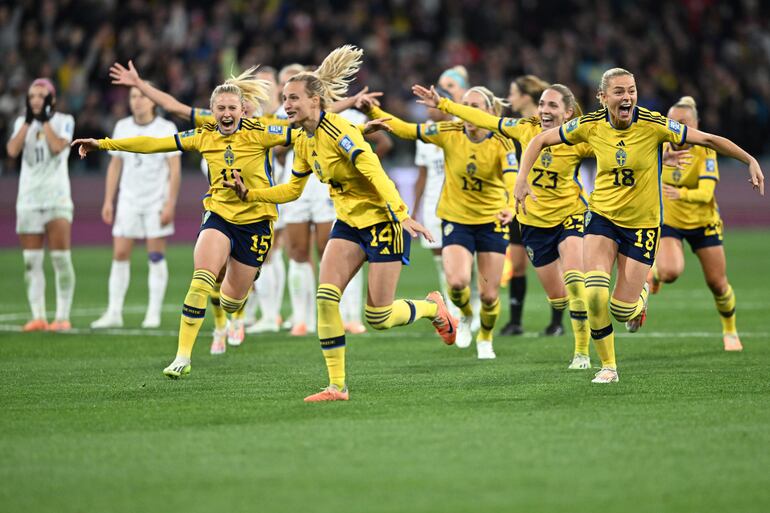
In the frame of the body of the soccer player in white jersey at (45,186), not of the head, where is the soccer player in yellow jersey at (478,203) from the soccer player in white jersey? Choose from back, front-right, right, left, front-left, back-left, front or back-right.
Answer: front-left

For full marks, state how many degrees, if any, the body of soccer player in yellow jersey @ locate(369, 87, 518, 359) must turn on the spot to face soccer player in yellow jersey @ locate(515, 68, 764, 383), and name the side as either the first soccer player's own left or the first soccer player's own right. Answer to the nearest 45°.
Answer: approximately 45° to the first soccer player's own left

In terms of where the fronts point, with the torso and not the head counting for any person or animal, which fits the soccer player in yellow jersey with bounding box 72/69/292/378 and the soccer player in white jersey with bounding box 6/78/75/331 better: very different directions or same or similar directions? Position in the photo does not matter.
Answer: same or similar directions

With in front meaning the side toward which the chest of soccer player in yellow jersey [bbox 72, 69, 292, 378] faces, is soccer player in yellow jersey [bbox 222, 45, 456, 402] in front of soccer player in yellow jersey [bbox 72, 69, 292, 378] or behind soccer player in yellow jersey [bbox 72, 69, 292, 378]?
in front

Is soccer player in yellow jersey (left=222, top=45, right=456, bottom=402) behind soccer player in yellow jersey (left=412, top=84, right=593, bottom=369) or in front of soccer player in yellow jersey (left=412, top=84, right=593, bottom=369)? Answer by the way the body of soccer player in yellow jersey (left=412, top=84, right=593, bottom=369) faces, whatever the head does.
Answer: in front

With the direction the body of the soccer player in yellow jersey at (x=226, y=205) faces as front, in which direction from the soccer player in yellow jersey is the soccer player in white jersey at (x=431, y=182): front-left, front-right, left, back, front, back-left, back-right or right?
back-left

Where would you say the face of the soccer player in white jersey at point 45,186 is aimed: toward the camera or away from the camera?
toward the camera

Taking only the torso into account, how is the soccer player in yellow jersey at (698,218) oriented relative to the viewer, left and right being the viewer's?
facing the viewer and to the left of the viewer

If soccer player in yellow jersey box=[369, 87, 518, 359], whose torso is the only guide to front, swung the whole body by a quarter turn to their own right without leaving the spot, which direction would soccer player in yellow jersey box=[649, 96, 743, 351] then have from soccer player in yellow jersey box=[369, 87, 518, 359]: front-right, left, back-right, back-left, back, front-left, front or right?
back

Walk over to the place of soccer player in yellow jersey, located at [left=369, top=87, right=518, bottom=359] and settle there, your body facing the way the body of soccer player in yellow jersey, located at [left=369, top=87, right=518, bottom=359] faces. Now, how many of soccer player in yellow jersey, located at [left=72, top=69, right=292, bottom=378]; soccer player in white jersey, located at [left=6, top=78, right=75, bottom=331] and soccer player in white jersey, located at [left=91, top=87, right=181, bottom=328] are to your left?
0

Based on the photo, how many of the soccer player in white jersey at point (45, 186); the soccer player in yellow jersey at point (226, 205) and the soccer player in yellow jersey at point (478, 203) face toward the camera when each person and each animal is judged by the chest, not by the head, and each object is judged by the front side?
3

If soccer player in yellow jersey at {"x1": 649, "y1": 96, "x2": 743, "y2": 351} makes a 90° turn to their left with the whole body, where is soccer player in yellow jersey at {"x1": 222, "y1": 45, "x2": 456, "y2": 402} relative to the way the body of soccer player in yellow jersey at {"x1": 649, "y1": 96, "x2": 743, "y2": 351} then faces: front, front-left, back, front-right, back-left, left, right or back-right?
right

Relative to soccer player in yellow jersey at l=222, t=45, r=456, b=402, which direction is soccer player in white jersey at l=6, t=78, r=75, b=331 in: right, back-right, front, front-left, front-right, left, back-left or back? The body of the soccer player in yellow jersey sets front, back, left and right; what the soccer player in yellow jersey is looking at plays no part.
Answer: right

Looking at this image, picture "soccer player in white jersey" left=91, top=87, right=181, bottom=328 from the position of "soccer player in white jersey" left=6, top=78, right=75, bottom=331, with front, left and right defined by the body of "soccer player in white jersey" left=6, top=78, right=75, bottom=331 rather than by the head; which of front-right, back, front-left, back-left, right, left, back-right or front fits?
left

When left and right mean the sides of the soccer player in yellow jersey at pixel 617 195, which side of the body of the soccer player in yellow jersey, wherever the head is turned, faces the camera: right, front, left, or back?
front

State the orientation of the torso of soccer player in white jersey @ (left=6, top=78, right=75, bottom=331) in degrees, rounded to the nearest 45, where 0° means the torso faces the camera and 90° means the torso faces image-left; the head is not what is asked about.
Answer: approximately 0°

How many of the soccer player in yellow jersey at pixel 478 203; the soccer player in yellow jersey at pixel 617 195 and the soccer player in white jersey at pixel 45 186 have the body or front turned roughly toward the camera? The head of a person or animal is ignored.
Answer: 3

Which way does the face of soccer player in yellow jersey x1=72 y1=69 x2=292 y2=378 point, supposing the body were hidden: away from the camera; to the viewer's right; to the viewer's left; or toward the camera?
toward the camera

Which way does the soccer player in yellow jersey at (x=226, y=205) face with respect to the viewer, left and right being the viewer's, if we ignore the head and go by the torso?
facing the viewer
